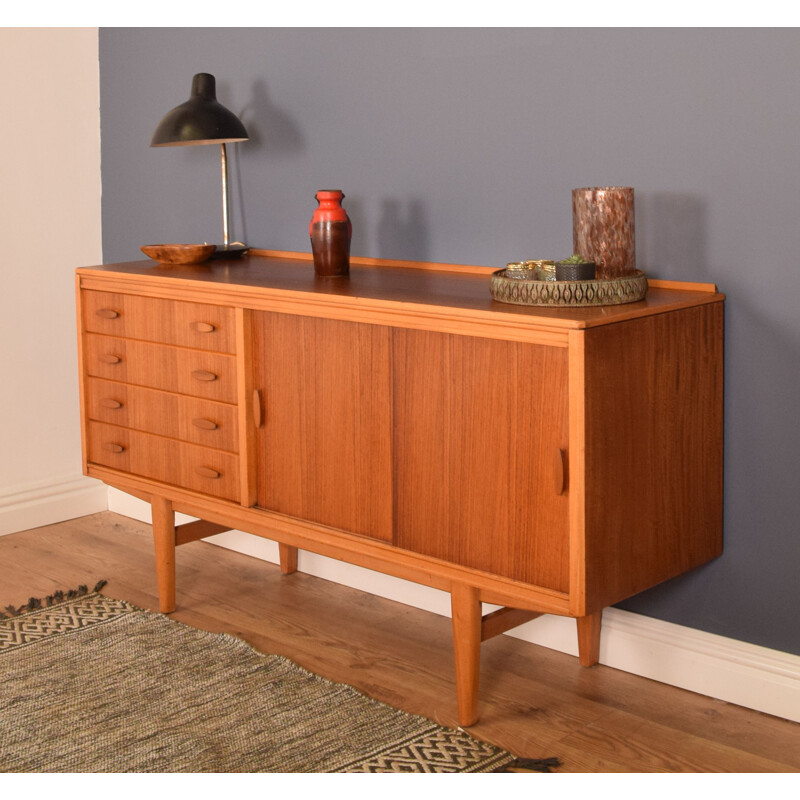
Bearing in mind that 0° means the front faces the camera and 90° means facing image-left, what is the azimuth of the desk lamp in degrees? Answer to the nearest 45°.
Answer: approximately 45°

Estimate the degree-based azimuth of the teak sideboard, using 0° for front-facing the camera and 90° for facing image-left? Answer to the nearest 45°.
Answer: approximately 45°

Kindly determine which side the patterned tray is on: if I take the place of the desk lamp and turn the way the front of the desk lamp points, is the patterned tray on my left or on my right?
on my left
